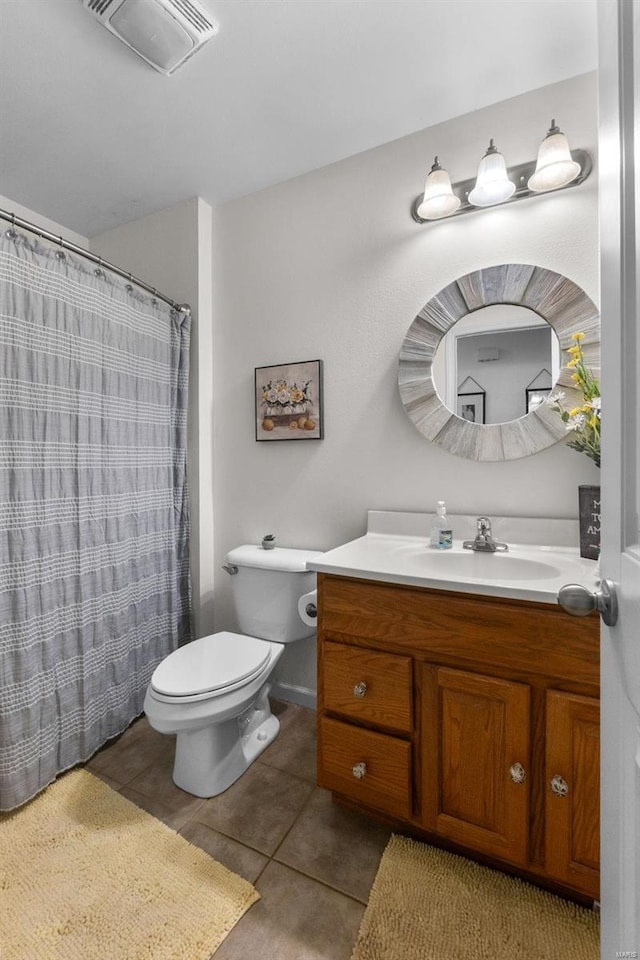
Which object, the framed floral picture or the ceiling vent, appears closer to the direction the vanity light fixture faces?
the ceiling vent

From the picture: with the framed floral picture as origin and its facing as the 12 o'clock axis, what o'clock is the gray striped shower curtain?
The gray striped shower curtain is roughly at 1 o'clock from the framed floral picture.

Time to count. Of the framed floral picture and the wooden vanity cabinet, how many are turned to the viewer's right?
0

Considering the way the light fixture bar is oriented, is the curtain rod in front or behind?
in front

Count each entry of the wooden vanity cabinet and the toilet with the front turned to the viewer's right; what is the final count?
0

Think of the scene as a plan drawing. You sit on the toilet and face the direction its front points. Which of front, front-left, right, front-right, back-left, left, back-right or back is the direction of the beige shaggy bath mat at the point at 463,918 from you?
left

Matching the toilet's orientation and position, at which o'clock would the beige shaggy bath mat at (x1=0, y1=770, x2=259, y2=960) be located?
The beige shaggy bath mat is roughly at 12 o'clock from the toilet.

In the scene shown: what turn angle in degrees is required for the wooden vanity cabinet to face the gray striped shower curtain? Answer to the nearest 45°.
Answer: approximately 45° to its right

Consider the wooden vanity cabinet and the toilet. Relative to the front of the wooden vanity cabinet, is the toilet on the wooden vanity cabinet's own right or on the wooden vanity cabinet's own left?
on the wooden vanity cabinet's own right

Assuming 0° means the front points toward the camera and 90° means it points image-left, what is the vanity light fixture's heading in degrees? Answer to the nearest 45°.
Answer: approximately 45°
